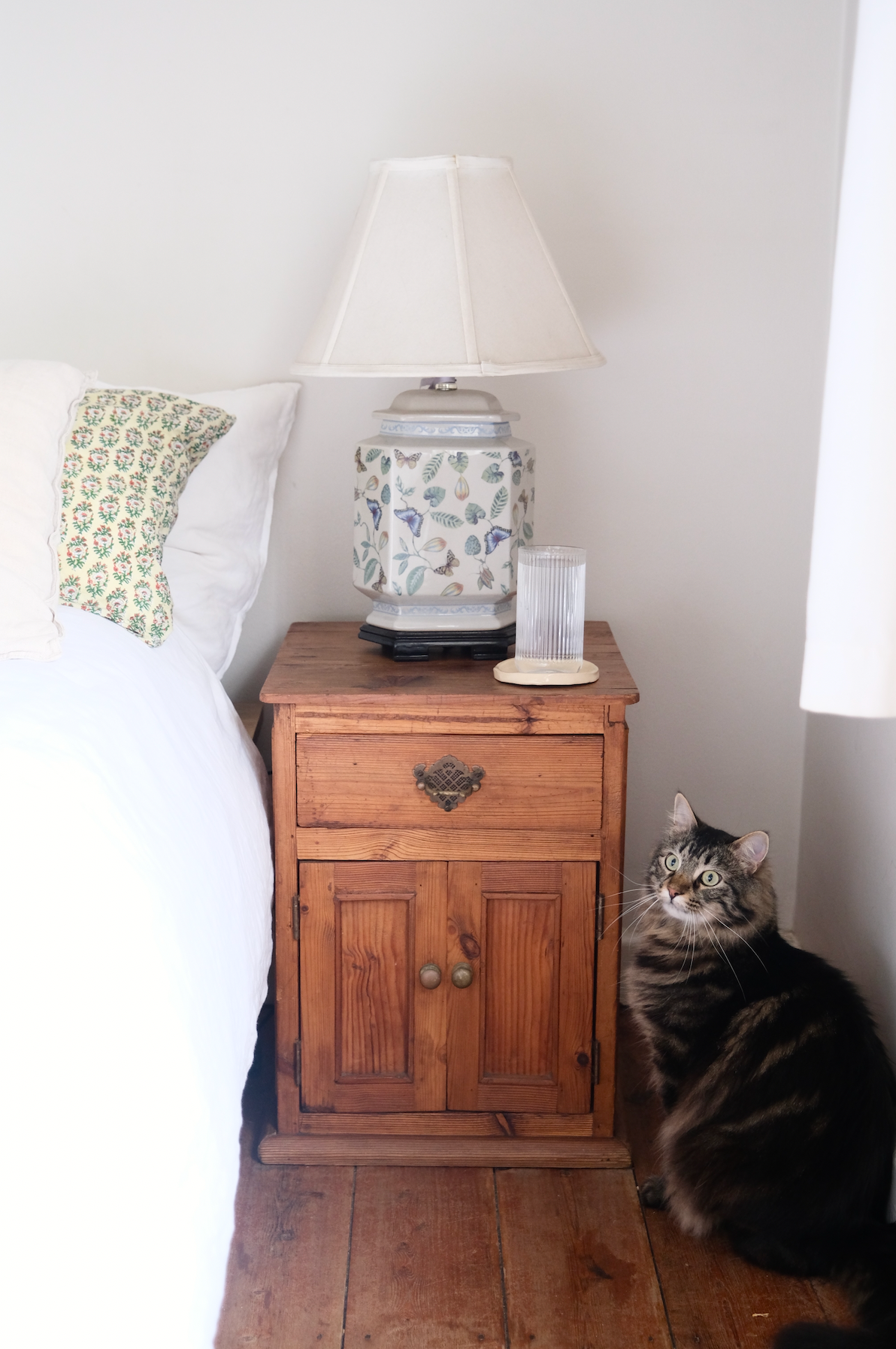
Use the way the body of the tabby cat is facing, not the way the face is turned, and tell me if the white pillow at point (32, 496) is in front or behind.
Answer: in front

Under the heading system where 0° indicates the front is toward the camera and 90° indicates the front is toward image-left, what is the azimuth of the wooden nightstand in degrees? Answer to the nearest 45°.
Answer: approximately 0°

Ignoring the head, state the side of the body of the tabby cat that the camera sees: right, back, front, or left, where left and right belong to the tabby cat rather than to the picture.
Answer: left

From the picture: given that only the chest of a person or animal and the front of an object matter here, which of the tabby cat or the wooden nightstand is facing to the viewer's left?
the tabby cat
